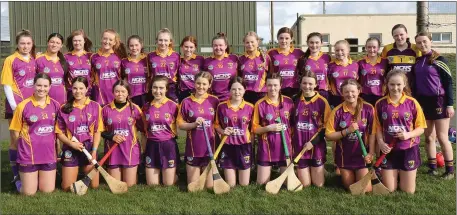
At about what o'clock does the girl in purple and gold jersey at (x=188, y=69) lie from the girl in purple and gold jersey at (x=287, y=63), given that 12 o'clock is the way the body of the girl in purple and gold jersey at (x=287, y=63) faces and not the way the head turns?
the girl in purple and gold jersey at (x=188, y=69) is roughly at 3 o'clock from the girl in purple and gold jersey at (x=287, y=63).

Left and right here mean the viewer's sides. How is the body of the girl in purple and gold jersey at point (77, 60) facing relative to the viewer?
facing the viewer

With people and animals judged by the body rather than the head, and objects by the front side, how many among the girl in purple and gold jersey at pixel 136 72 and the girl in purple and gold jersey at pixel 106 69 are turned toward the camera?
2

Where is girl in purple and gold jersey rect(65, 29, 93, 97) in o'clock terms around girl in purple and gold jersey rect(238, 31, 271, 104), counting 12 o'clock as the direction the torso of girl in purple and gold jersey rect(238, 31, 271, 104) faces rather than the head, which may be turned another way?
girl in purple and gold jersey rect(65, 29, 93, 97) is roughly at 3 o'clock from girl in purple and gold jersey rect(238, 31, 271, 104).

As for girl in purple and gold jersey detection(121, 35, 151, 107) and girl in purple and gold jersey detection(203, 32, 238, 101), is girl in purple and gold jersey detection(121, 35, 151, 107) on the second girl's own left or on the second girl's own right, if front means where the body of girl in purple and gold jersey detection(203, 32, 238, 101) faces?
on the second girl's own right

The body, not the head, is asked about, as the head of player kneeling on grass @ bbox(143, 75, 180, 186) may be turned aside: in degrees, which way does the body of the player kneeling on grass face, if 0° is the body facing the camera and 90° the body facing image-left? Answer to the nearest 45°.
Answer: approximately 0°

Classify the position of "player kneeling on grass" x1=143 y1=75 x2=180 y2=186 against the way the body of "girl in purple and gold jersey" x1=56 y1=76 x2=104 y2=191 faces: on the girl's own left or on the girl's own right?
on the girl's own left

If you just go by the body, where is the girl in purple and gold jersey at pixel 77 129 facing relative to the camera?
toward the camera

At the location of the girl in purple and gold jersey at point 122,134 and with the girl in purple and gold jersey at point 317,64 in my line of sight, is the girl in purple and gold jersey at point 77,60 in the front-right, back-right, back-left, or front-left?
back-left

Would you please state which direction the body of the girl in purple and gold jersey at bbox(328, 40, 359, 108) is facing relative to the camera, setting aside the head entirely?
toward the camera

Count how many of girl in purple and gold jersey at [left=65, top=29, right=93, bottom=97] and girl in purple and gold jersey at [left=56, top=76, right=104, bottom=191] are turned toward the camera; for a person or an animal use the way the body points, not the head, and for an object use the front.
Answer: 2

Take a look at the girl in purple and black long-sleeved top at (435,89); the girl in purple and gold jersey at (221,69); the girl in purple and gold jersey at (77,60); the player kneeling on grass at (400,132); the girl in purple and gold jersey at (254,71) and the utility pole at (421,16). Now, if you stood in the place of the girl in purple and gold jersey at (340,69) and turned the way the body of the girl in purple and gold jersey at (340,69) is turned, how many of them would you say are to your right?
3

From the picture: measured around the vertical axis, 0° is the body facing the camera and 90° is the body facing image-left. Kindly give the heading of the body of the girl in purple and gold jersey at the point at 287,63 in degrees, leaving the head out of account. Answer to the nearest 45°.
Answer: approximately 0°

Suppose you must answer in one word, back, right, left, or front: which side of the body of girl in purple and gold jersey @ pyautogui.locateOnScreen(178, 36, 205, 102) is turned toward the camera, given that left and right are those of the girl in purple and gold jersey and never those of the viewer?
front
